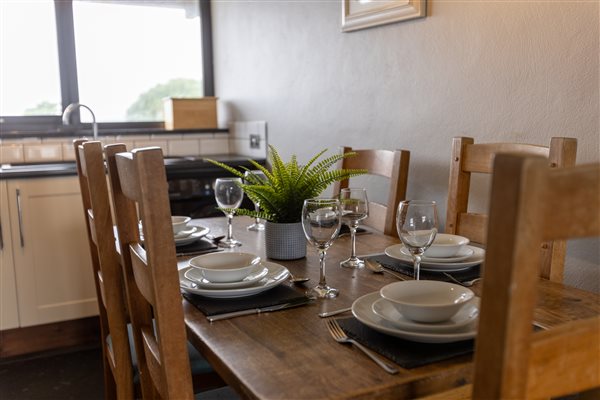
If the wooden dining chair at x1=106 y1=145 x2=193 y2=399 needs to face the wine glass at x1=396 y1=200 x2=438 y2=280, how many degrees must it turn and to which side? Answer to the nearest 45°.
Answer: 0° — it already faces it

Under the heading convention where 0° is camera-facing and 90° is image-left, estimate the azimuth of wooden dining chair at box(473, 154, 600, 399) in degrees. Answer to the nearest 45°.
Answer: approximately 135°

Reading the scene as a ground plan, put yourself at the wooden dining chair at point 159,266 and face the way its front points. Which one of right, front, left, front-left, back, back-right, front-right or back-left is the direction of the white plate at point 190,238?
left

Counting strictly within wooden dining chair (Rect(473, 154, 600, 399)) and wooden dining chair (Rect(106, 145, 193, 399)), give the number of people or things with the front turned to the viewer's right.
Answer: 1

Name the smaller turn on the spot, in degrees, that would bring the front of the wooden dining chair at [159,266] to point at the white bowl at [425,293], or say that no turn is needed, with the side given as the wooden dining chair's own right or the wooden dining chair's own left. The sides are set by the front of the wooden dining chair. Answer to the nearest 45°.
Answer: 0° — it already faces it

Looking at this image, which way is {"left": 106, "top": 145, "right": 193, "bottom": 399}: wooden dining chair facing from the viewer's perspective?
to the viewer's right

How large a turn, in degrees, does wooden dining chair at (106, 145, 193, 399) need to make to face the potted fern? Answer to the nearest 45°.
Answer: approximately 45° to its left

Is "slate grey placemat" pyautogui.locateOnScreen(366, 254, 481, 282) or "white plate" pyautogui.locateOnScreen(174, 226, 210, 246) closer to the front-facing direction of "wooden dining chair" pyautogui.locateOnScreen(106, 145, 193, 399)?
the slate grey placemat

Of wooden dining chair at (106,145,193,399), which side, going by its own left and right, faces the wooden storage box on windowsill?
left
